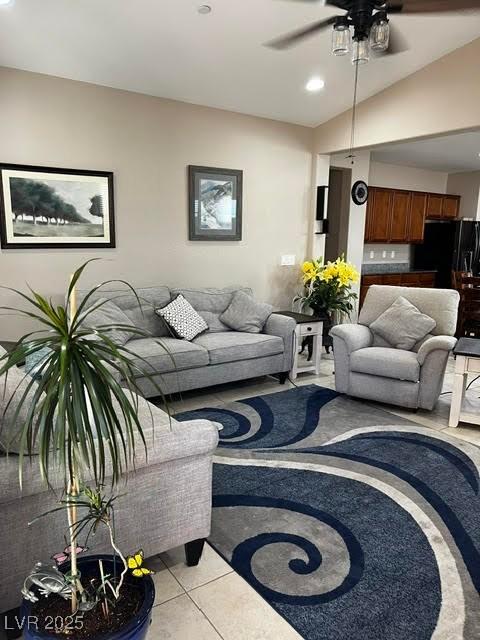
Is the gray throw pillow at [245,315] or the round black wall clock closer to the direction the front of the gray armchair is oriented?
the gray throw pillow

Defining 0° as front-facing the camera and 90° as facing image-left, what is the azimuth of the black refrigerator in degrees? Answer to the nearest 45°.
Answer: approximately 315°

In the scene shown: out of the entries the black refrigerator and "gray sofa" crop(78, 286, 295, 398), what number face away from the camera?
0

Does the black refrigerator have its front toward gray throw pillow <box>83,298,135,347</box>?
no

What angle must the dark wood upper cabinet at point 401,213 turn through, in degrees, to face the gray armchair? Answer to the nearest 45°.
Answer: approximately 45° to its right

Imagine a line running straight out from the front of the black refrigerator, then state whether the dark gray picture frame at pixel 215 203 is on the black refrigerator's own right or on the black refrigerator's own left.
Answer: on the black refrigerator's own right

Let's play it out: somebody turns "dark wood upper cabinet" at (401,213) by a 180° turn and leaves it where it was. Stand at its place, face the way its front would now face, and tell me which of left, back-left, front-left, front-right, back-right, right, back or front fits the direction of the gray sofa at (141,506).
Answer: back-left

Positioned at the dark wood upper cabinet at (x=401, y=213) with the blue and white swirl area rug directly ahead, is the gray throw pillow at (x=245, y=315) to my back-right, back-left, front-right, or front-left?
front-right

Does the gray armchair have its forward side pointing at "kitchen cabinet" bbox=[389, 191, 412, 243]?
no

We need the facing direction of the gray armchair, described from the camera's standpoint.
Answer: facing the viewer and to the left of the viewer

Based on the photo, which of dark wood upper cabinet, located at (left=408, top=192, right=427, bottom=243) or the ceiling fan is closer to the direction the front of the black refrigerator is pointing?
the ceiling fan

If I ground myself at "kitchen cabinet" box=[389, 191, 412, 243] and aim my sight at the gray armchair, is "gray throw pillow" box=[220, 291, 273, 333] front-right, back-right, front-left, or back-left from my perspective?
front-right

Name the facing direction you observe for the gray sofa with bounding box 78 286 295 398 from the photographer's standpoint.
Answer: facing the viewer and to the right of the viewer

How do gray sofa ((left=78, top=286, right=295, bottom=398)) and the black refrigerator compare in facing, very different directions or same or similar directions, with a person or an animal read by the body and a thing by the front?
same or similar directions

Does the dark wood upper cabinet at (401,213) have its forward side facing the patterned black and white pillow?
no

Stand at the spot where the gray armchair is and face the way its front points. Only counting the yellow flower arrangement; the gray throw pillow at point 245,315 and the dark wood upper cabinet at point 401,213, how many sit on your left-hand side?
0

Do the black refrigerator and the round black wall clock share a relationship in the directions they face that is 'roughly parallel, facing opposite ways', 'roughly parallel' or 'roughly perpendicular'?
roughly parallel

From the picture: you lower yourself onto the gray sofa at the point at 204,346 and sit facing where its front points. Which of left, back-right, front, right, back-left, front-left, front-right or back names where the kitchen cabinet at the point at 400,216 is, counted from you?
left

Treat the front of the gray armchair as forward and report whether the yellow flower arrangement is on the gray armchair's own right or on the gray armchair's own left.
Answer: on the gray armchair's own right

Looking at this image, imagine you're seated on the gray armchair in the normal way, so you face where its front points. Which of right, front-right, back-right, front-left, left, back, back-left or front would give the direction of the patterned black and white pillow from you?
front-right

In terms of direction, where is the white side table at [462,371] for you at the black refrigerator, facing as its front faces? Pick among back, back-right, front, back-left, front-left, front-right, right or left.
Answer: front-right

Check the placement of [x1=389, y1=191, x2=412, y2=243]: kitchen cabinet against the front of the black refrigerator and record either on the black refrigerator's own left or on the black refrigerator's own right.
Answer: on the black refrigerator's own right
